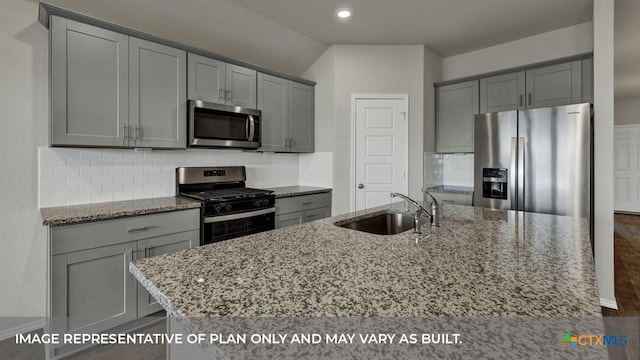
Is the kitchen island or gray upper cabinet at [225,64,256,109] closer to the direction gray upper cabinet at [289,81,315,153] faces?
the kitchen island

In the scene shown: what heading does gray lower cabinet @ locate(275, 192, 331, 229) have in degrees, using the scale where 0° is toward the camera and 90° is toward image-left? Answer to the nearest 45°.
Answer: approximately 315°

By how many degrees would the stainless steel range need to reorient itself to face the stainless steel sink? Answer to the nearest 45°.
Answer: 0° — it already faces it

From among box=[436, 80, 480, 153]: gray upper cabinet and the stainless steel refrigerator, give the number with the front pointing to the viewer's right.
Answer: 0

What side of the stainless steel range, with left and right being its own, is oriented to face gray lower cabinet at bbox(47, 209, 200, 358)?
right
